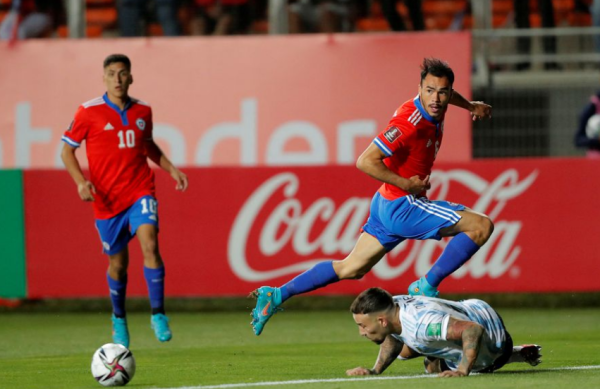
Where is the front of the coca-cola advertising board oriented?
toward the camera

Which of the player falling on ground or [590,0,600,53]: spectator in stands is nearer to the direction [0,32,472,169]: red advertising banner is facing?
the player falling on ground

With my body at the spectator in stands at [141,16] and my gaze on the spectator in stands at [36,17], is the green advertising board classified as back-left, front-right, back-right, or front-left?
front-left

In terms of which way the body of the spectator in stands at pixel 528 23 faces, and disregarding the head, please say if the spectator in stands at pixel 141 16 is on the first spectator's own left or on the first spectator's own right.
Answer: on the first spectator's own right

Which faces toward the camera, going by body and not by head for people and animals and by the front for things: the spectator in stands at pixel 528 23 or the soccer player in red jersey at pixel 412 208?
the spectator in stands

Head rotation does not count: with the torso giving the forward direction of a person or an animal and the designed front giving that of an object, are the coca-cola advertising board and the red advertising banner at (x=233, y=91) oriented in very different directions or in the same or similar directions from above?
same or similar directions

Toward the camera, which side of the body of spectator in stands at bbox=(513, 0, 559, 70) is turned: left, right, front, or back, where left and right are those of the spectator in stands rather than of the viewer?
front

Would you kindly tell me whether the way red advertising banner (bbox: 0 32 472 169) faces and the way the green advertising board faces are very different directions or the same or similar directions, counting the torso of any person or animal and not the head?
same or similar directions

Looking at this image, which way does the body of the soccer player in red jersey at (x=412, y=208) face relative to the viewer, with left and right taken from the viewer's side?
facing to the right of the viewer

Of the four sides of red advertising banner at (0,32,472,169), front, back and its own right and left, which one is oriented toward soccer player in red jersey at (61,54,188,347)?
front

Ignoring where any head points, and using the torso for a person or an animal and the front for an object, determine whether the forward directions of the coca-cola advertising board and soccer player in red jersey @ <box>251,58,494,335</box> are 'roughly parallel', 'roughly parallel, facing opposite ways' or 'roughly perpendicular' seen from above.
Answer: roughly perpendicular

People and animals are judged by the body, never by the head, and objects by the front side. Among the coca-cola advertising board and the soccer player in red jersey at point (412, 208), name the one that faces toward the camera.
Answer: the coca-cola advertising board

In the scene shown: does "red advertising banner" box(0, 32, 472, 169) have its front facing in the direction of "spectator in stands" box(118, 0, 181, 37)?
no

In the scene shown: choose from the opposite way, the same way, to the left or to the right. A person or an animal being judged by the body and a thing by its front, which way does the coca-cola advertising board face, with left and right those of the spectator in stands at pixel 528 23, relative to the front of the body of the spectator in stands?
the same way

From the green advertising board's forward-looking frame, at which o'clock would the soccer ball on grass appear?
The soccer ball on grass is roughly at 12 o'clock from the green advertising board.
